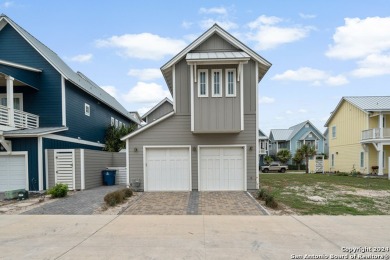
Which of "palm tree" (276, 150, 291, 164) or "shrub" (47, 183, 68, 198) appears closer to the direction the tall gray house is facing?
the shrub

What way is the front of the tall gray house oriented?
toward the camera

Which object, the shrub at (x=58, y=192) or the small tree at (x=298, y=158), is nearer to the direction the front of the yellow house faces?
the shrub

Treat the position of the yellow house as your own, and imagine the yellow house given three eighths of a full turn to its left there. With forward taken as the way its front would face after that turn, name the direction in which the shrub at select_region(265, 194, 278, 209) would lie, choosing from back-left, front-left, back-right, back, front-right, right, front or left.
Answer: back

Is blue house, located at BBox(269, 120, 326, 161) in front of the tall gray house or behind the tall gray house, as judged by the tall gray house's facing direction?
behind

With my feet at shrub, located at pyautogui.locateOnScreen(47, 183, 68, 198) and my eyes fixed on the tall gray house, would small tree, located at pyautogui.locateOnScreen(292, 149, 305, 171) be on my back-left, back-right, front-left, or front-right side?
front-left

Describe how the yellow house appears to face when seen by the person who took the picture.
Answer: facing the viewer and to the right of the viewer
